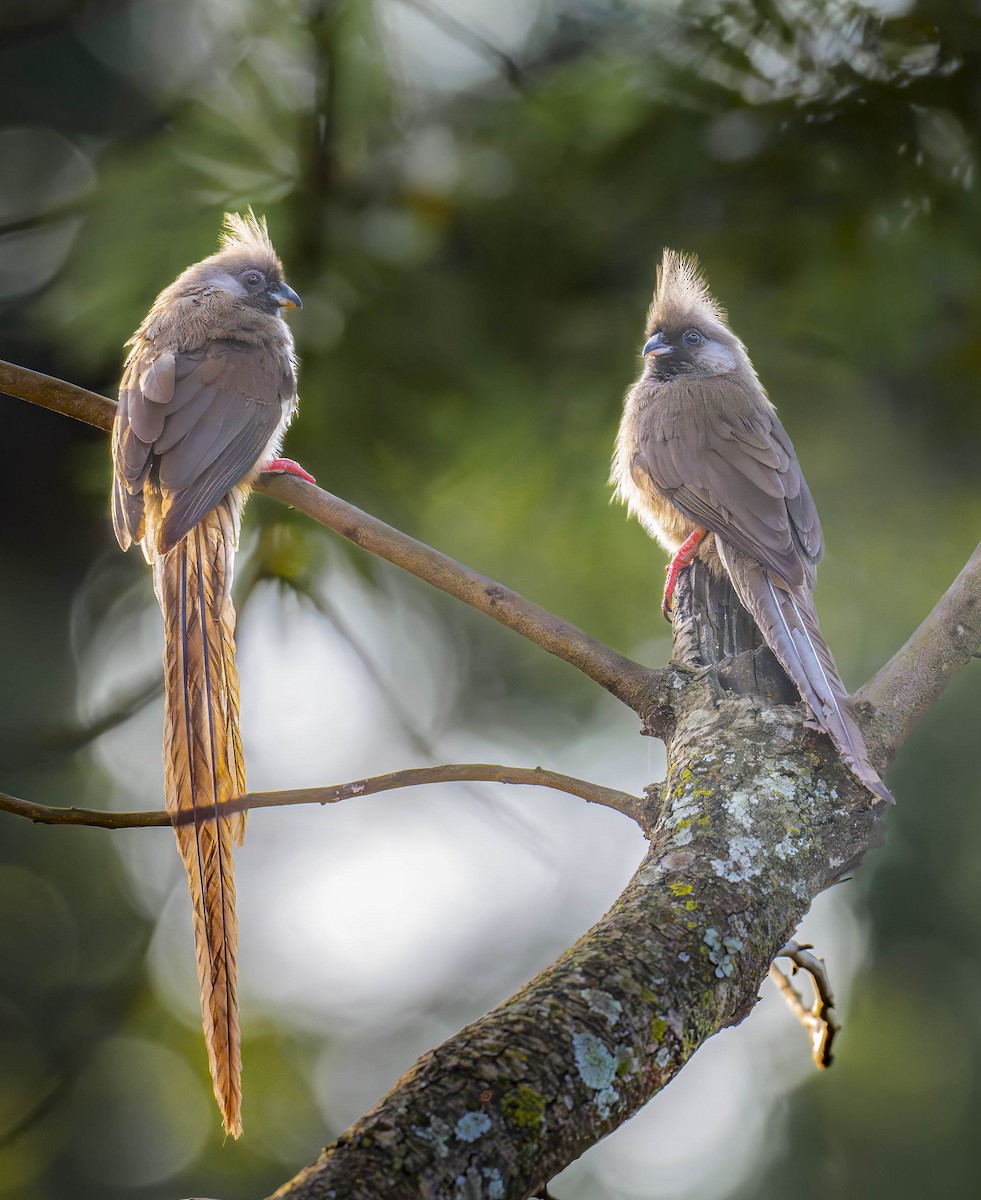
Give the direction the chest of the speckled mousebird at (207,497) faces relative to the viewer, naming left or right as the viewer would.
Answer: facing away from the viewer and to the right of the viewer

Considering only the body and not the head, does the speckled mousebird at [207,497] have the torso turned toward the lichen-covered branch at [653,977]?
no

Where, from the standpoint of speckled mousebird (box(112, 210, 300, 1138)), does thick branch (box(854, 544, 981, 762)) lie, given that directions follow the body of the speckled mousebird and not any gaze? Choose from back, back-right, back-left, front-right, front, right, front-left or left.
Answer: right

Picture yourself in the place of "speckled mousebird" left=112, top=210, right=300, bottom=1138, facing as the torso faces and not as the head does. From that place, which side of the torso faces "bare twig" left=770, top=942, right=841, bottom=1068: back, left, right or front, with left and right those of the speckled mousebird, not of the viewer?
right
